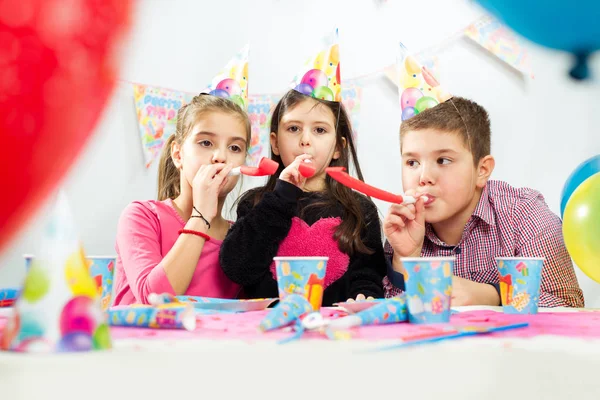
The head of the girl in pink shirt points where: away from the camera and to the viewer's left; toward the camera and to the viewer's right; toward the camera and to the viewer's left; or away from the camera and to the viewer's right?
toward the camera and to the viewer's right

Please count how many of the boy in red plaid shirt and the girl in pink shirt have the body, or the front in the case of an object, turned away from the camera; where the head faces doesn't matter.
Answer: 0

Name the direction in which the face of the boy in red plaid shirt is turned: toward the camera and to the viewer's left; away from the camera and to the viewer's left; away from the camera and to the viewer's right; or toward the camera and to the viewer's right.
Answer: toward the camera and to the viewer's left

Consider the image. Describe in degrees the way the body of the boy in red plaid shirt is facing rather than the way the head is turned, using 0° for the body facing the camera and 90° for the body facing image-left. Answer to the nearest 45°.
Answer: approximately 45°

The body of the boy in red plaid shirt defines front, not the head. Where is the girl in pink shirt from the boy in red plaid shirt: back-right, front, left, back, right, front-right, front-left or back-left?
front-right

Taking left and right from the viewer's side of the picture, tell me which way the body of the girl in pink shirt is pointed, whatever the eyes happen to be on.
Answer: facing the viewer and to the right of the viewer

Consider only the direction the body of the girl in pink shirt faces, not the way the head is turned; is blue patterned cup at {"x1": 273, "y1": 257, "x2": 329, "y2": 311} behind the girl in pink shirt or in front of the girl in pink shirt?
in front

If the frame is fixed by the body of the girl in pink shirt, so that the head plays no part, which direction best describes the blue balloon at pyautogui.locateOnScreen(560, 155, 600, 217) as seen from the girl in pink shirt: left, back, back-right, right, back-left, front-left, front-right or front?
front-left
